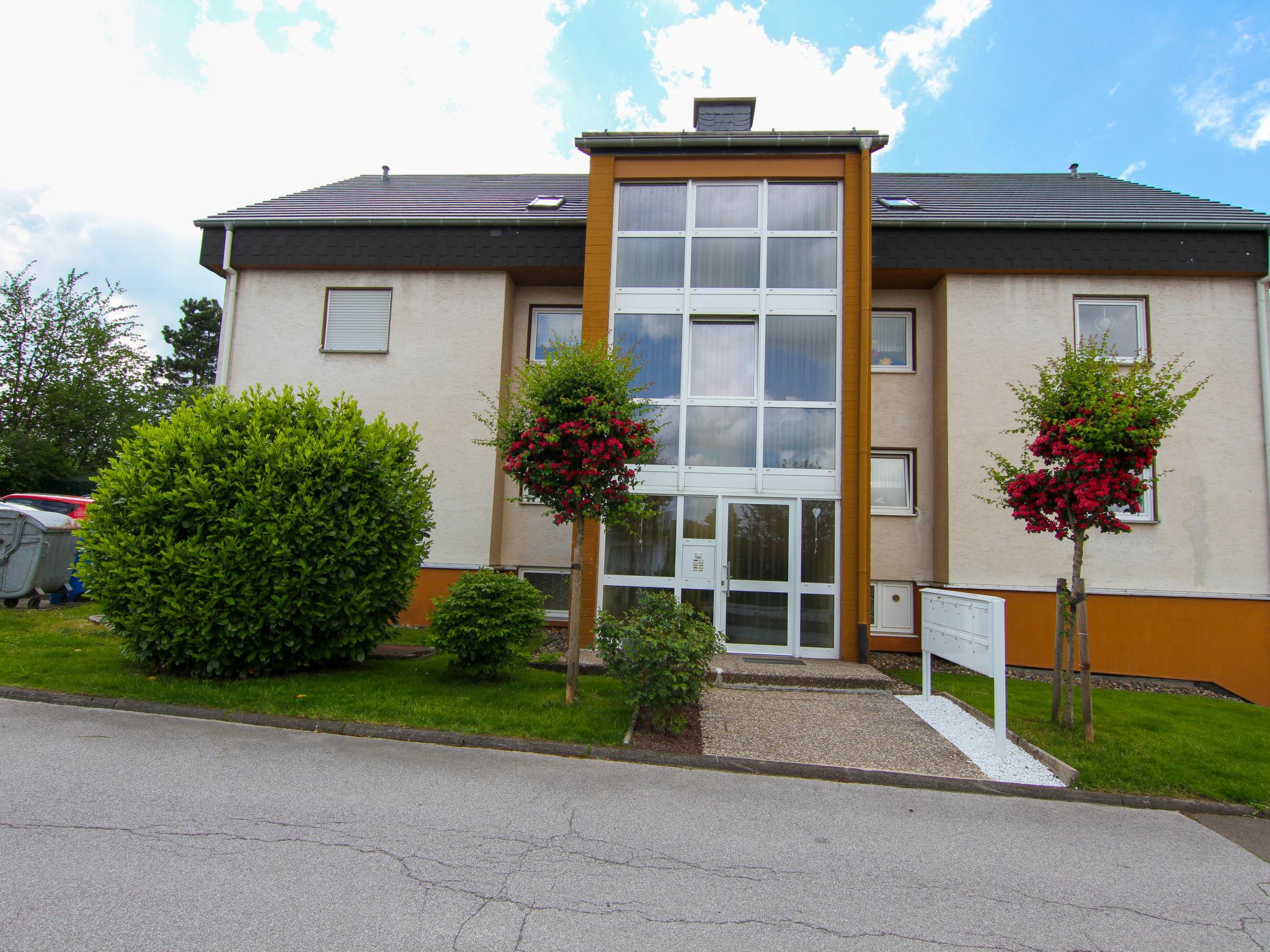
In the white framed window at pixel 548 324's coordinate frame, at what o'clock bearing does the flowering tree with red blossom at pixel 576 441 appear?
The flowering tree with red blossom is roughly at 12 o'clock from the white framed window.

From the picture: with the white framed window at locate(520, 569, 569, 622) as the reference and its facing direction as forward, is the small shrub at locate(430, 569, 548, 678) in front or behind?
in front

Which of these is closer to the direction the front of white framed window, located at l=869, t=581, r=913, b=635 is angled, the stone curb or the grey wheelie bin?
the stone curb

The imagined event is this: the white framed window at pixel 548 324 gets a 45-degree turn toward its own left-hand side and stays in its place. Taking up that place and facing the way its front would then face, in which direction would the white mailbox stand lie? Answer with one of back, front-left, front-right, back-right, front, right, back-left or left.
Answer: front

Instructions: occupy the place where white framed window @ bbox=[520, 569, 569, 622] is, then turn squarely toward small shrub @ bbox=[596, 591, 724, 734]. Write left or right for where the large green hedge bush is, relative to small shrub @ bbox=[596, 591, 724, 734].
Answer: right

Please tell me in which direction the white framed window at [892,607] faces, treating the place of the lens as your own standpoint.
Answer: facing the viewer

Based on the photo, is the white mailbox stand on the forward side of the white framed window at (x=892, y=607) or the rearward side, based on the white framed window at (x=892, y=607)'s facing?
on the forward side

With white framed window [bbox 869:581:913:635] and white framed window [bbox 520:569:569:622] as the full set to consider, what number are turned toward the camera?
2

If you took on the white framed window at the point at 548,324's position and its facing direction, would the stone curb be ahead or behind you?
ahead

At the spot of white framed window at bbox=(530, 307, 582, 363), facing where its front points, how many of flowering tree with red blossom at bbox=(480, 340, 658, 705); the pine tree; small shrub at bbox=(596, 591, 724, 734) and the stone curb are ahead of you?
3

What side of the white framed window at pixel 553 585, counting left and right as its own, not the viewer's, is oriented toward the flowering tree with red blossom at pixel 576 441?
front

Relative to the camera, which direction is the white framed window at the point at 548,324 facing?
toward the camera

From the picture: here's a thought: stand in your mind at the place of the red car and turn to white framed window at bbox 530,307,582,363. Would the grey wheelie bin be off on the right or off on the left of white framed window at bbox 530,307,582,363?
right

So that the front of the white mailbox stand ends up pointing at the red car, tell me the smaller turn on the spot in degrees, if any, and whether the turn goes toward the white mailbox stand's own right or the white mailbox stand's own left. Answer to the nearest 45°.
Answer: approximately 45° to the white mailbox stand's own right

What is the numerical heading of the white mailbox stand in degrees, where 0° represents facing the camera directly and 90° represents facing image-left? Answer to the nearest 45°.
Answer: approximately 45°

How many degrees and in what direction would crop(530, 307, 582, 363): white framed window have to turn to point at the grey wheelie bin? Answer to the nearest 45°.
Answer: approximately 90° to its right

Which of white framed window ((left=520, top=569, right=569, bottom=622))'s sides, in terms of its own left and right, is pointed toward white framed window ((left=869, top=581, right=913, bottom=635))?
left

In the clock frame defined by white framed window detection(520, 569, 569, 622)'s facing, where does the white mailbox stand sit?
The white mailbox stand is roughly at 11 o'clock from the white framed window.
